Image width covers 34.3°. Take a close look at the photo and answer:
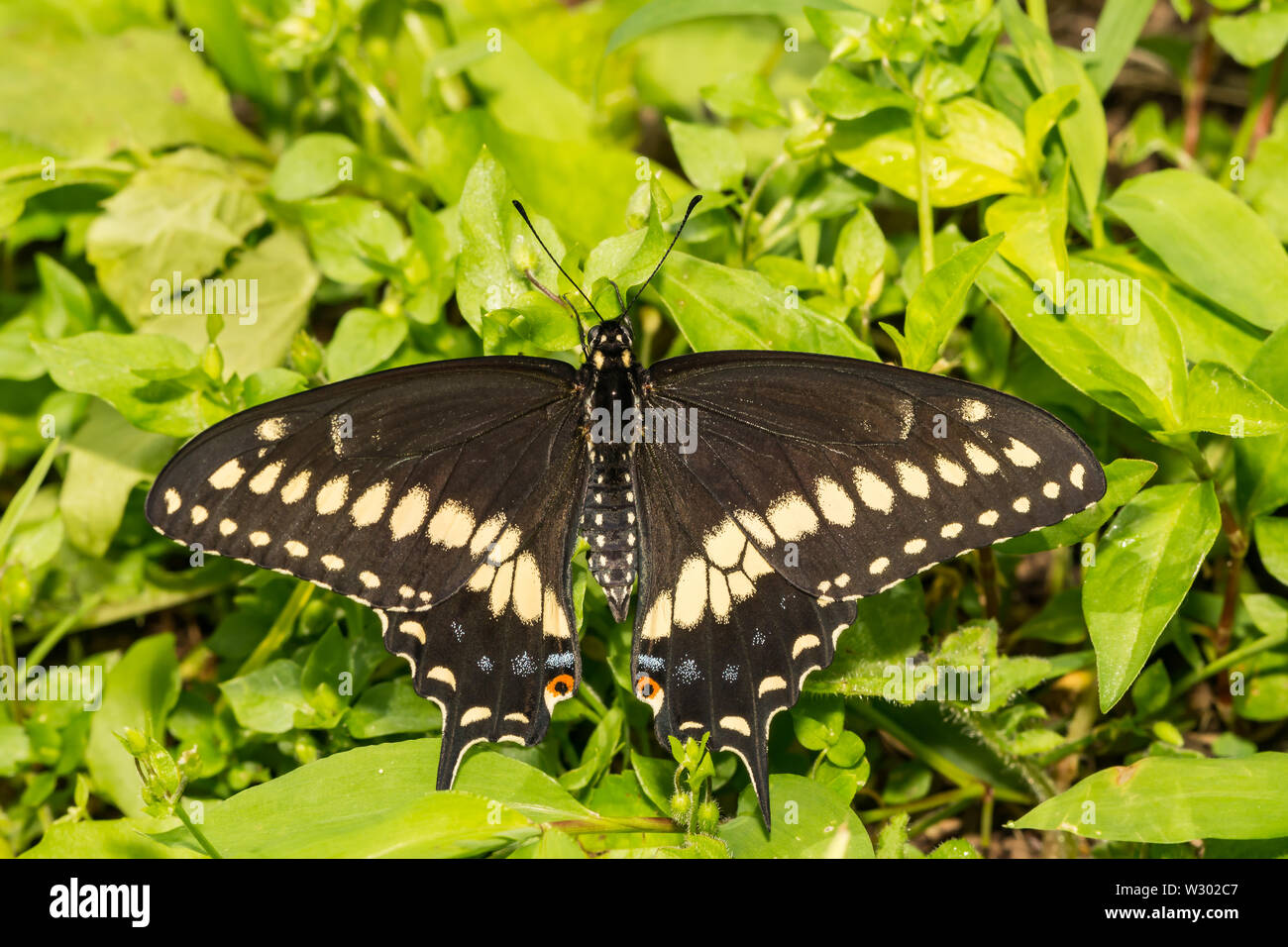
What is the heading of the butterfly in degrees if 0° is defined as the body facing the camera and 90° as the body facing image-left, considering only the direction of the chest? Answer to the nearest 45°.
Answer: approximately 180°

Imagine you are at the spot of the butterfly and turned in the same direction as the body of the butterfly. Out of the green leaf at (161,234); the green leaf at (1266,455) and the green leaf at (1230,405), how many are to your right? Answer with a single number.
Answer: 2
